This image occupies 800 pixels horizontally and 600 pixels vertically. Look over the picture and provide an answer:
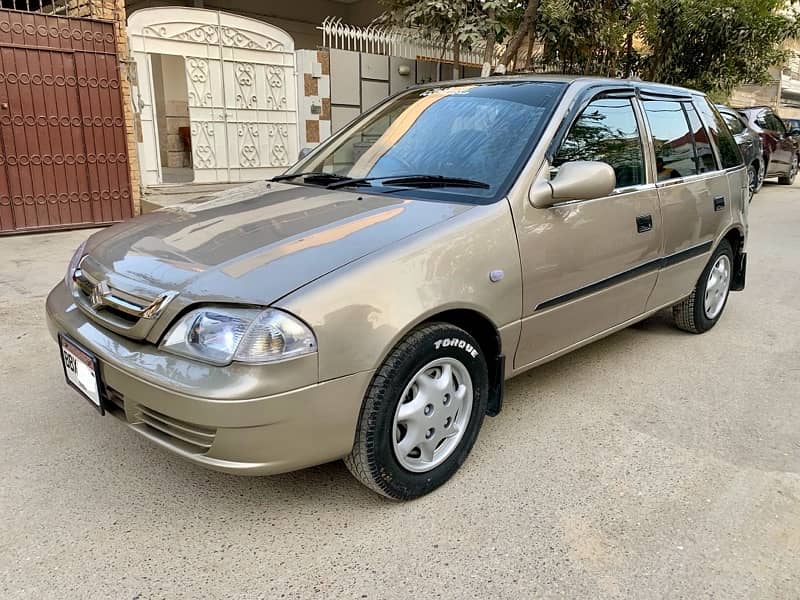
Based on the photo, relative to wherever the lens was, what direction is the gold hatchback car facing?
facing the viewer and to the left of the viewer

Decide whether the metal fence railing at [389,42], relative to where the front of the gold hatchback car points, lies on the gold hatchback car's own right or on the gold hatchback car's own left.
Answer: on the gold hatchback car's own right

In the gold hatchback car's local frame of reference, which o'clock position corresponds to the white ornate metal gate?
The white ornate metal gate is roughly at 4 o'clock from the gold hatchback car.

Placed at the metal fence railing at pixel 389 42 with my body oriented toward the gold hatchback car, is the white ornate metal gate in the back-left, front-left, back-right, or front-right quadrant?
front-right

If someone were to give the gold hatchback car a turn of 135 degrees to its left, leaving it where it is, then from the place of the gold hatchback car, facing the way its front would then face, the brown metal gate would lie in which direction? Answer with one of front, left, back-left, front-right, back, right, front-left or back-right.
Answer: back-left
